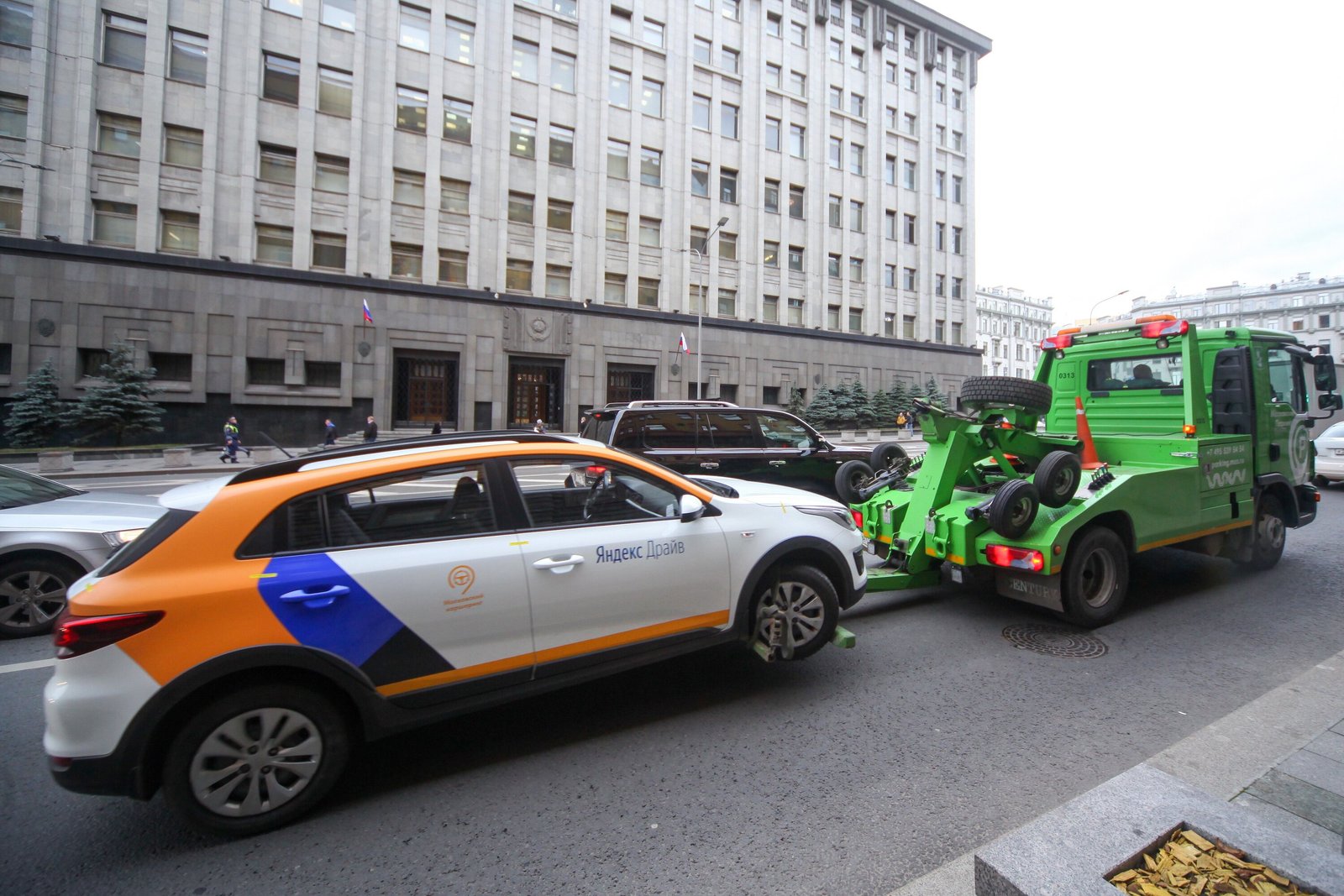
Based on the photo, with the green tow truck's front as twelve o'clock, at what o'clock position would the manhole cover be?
The manhole cover is roughly at 5 o'clock from the green tow truck.

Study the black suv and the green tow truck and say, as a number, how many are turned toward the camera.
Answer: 0

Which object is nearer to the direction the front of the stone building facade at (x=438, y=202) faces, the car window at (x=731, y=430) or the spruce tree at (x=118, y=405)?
the car window

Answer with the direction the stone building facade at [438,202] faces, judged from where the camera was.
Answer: facing the viewer and to the right of the viewer

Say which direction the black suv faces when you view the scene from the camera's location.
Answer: facing away from the viewer and to the right of the viewer

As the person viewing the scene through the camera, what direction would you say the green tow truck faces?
facing away from the viewer and to the right of the viewer

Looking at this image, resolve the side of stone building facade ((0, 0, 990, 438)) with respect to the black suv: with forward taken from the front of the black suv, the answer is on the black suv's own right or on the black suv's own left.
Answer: on the black suv's own left

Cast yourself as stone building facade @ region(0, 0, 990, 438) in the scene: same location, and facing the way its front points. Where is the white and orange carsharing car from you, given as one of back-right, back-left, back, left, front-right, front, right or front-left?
front-right

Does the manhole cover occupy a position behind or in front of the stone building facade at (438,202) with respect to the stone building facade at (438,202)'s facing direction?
in front

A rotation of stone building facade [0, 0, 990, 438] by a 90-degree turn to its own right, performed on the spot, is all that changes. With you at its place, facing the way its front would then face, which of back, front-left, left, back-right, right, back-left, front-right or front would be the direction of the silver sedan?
front-left
